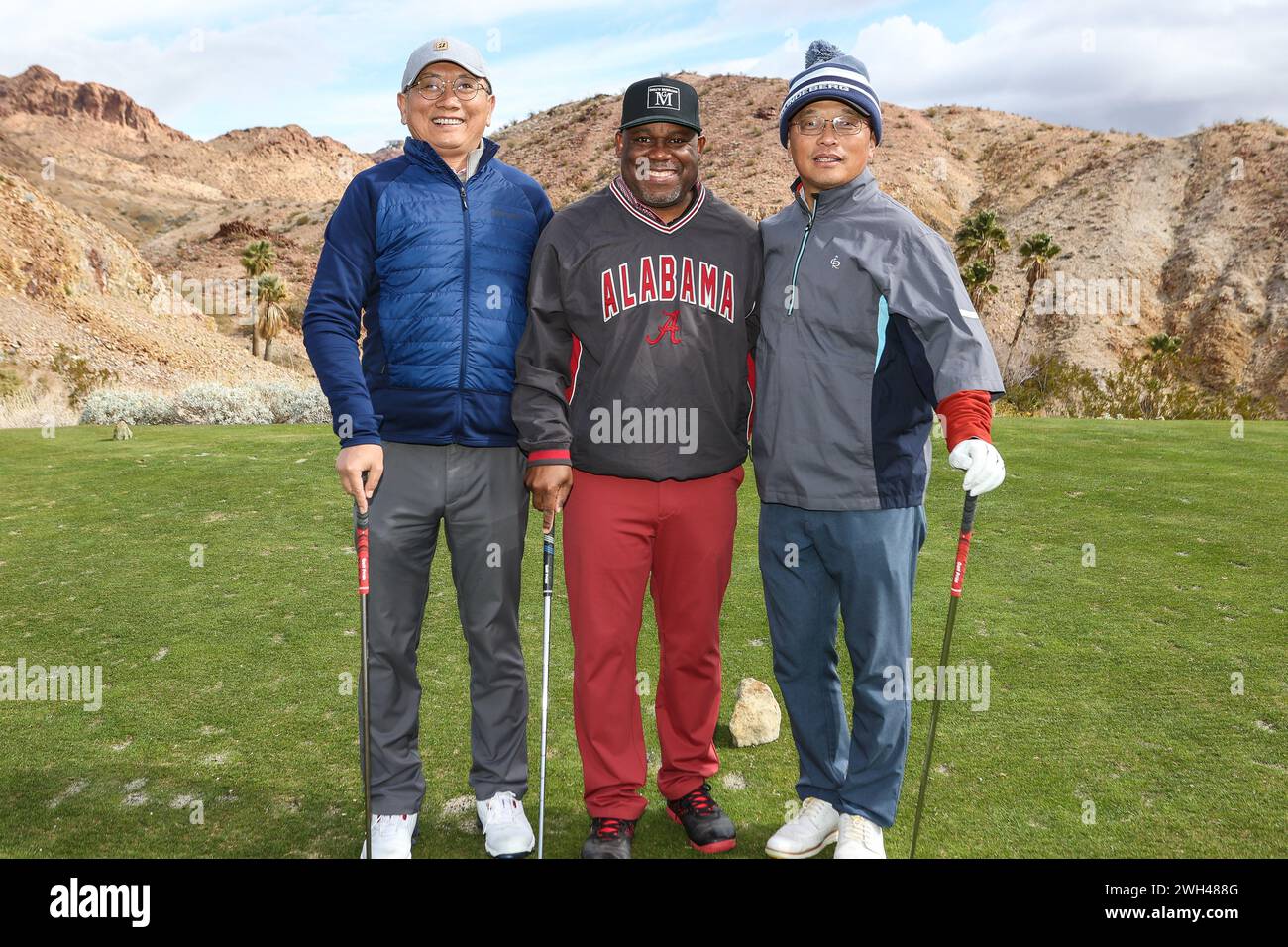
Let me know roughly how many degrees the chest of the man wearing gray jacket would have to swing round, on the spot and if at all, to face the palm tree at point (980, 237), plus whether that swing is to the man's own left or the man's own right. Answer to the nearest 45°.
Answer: approximately 135° to the man's own right

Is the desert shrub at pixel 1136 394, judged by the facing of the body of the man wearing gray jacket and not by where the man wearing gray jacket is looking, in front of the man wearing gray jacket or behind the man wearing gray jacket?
behind

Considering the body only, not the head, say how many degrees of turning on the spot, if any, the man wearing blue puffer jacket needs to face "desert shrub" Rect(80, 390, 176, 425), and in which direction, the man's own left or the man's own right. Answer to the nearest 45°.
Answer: approximately 180°

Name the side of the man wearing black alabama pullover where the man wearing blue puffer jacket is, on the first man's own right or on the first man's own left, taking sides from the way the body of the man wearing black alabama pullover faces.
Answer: on the first man's own right

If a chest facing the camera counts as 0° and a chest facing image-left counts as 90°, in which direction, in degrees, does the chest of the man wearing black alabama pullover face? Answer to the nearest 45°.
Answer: approximately 0°

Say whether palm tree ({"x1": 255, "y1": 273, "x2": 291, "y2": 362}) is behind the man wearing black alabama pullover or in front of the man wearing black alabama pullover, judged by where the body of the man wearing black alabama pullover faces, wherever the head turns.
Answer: behind

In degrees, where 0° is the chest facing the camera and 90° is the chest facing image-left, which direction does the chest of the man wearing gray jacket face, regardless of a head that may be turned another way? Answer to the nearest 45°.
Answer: approximately 45°

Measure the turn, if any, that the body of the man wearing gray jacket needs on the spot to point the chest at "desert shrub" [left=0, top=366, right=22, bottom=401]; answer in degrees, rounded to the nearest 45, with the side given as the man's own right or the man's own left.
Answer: approximately 90° to the man's own right

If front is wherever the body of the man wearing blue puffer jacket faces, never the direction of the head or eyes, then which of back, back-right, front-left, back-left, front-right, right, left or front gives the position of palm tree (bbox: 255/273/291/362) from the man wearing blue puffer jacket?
back

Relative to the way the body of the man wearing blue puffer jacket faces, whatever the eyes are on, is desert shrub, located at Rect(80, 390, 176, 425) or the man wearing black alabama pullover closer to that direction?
the man wearing black alabama pullover

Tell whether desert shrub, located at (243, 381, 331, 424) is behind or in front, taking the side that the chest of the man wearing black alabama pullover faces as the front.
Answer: behind

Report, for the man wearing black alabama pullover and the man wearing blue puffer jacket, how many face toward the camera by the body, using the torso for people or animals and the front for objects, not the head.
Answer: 2

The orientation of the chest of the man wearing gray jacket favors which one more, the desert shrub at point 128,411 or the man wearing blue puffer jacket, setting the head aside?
the man wearing blue puffer jacket
